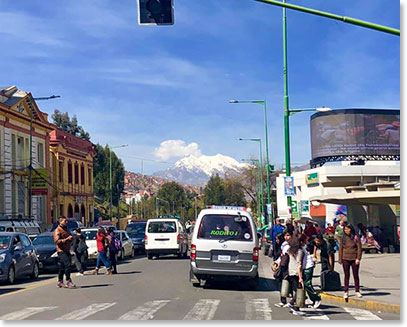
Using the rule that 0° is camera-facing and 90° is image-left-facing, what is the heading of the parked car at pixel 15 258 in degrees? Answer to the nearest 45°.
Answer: approximately 45°

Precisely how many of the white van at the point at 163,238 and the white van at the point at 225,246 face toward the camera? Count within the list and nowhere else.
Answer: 0

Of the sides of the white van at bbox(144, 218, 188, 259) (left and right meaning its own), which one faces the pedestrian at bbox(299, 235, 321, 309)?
back

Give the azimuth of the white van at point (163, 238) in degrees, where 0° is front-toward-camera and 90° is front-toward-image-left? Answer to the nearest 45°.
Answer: approximately 180°

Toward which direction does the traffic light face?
toward the camera

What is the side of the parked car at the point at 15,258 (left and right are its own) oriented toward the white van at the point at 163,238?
back

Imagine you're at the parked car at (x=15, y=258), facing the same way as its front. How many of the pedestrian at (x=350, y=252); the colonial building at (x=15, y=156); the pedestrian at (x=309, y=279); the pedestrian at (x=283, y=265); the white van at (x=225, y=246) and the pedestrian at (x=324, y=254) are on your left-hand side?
5

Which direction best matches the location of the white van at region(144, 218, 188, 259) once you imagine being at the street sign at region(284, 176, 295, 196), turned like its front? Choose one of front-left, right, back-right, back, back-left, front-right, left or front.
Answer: back-right

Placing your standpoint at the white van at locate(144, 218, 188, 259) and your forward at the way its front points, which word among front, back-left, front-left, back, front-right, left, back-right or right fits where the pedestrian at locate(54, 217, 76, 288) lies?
back

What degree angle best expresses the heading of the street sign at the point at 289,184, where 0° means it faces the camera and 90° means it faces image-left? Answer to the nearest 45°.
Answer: approximately 0°

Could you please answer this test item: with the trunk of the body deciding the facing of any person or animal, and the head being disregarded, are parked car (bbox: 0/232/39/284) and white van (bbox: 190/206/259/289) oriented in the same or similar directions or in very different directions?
very different directions

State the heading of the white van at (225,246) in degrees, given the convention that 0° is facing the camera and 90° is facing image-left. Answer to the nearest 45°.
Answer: approximately 180°

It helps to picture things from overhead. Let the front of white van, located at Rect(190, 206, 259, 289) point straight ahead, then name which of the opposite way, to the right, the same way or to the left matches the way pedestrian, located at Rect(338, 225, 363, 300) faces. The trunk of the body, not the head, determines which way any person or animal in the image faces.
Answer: the opposite way

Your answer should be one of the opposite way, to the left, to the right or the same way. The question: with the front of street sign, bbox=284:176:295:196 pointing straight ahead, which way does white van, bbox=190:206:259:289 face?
the opposite way

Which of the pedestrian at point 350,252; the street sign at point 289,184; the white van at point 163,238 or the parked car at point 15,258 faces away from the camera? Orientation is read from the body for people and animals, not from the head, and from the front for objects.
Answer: the white van
